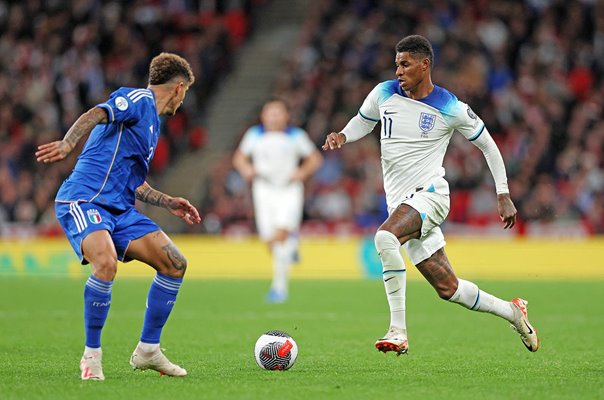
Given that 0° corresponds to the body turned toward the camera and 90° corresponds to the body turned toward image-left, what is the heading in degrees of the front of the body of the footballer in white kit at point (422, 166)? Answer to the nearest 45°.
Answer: approximately 45°

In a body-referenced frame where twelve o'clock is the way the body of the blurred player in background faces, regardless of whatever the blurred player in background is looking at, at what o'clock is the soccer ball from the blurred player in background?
The soccer ball is roughly at 12 o'clock from the blurred player in background.

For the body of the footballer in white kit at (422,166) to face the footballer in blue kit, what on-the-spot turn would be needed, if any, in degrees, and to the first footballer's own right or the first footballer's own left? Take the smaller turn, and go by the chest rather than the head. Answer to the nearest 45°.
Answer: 0° — they already face them

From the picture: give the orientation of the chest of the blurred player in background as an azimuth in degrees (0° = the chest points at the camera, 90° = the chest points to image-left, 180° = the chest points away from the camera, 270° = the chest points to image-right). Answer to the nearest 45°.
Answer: approximately 0°
